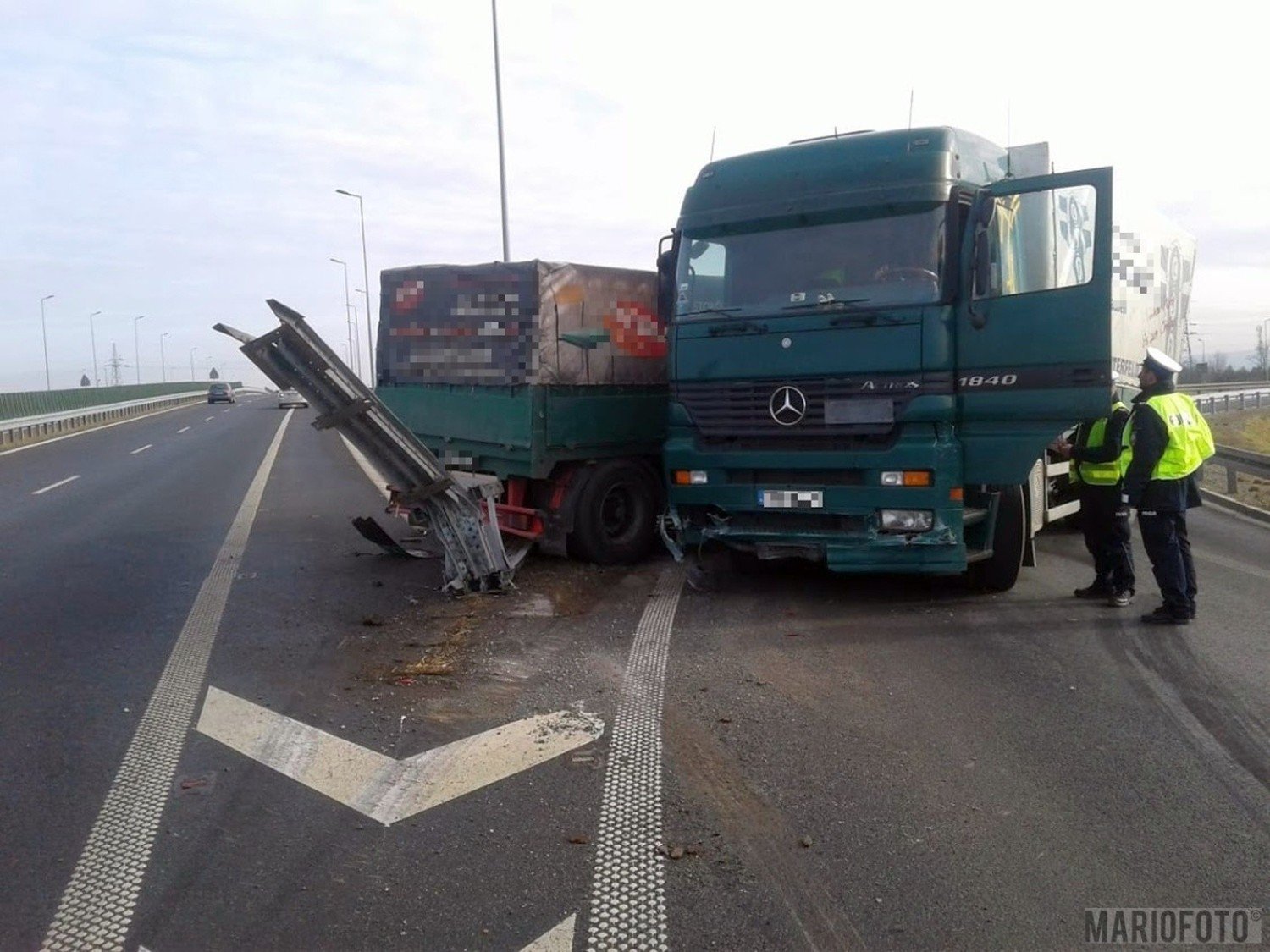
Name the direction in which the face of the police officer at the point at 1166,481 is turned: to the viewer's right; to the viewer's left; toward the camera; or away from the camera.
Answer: to the viewer's left

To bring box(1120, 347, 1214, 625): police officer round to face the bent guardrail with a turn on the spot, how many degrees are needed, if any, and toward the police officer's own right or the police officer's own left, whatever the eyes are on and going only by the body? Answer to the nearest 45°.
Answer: approximately 45° to the police officer's own left

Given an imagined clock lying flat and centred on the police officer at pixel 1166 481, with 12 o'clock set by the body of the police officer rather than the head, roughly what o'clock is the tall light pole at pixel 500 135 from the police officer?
The tall light pole is roughly at 12 o'clock from the police officer.

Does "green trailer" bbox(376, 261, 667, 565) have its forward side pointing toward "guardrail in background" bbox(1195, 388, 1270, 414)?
yes

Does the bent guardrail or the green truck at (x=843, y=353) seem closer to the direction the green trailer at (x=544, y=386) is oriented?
the green truck

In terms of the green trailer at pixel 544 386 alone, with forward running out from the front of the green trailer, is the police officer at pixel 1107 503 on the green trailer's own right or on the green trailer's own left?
on the green trailer's own right

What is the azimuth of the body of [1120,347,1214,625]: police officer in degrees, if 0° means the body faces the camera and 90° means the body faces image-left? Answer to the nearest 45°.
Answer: approximately 135°
